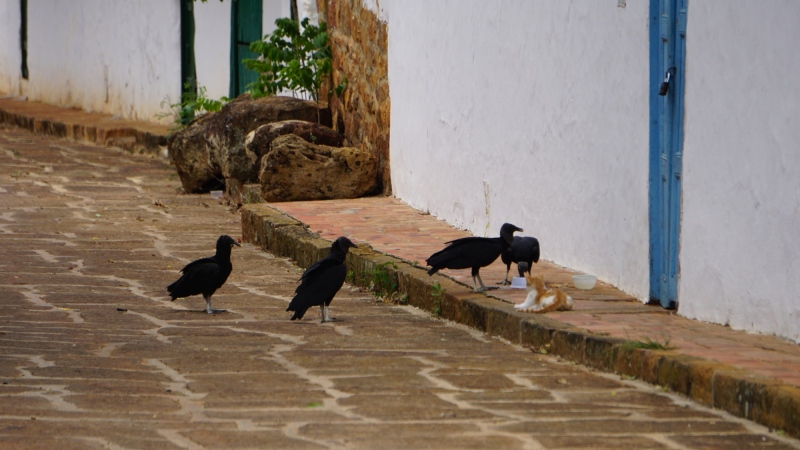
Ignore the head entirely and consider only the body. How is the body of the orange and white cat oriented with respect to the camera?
to the viewer's left

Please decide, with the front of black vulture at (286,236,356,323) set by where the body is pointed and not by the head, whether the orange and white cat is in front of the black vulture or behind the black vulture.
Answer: in front

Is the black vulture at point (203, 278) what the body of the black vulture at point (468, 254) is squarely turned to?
no

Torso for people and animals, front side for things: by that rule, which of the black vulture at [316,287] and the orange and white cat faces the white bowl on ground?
the black vulture

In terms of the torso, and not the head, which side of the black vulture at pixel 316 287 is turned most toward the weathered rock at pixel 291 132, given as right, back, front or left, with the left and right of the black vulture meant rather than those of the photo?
left

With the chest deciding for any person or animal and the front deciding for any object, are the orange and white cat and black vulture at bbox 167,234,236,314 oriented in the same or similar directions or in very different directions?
very different directions

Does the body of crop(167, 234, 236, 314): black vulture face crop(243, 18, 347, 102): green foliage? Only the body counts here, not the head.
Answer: no

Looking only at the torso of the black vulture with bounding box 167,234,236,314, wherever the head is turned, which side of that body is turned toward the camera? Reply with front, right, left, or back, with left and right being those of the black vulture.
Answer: right

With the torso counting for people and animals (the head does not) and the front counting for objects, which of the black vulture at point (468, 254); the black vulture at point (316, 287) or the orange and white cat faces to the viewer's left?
the orange and white cat

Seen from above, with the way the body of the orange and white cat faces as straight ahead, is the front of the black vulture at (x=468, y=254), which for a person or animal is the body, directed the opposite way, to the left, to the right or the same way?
the opposite way

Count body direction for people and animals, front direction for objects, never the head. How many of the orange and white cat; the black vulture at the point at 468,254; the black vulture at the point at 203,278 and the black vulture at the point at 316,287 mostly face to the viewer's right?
3

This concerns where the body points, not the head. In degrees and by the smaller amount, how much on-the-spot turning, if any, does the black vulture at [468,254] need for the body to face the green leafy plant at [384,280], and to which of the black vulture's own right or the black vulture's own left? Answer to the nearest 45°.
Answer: approximately 135° to the black vulture's own left

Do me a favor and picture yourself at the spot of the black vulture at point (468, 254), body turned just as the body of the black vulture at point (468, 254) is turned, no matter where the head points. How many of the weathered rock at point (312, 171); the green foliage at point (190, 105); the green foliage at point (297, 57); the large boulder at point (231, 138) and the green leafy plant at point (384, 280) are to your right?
0

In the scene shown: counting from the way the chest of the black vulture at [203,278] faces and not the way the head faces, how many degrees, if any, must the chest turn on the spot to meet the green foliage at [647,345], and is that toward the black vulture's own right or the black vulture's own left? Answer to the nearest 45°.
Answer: approximately 45° to the black vulture's own right

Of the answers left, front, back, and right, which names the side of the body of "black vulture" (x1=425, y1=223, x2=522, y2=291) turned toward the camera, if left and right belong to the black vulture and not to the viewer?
right

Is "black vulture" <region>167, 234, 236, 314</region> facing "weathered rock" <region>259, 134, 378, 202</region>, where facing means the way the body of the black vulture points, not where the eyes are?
no

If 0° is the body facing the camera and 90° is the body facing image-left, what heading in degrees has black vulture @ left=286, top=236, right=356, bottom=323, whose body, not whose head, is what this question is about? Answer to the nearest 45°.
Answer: approximately 270°
